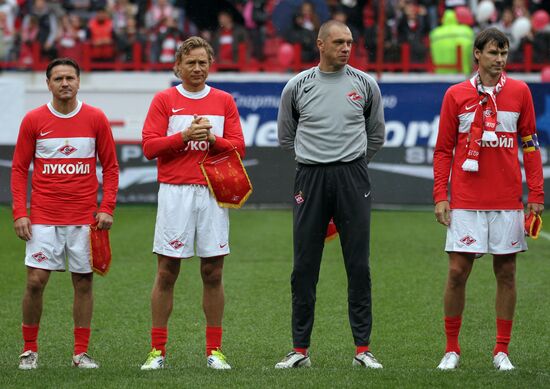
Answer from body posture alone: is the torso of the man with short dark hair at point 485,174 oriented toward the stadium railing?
no

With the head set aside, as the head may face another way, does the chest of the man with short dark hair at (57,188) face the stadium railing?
no

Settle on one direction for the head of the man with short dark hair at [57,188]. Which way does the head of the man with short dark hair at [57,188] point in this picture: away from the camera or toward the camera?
toward the camera

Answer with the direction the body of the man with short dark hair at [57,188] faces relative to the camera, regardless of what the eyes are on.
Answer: toward the camera

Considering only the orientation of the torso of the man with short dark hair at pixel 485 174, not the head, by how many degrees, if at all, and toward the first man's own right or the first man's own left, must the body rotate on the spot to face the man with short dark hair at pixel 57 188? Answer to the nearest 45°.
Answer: approximately 90° to the first man's own right

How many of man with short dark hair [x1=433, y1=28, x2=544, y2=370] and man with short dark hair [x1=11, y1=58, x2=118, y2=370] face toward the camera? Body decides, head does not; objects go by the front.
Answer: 2

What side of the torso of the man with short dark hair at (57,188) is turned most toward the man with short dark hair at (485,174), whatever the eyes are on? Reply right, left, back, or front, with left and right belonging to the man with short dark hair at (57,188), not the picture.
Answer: left
